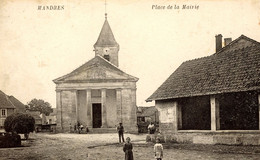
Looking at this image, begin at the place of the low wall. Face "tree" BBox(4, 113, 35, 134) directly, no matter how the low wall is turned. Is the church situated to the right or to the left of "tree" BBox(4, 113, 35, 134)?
right

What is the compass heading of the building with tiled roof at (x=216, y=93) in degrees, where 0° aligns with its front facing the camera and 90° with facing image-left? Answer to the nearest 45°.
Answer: approximately 0°

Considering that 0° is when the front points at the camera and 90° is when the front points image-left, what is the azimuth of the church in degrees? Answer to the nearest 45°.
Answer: approximately 0°

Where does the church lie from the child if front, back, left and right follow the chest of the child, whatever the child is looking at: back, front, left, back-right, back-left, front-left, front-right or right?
back

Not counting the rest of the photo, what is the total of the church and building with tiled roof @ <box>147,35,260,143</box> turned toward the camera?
2
